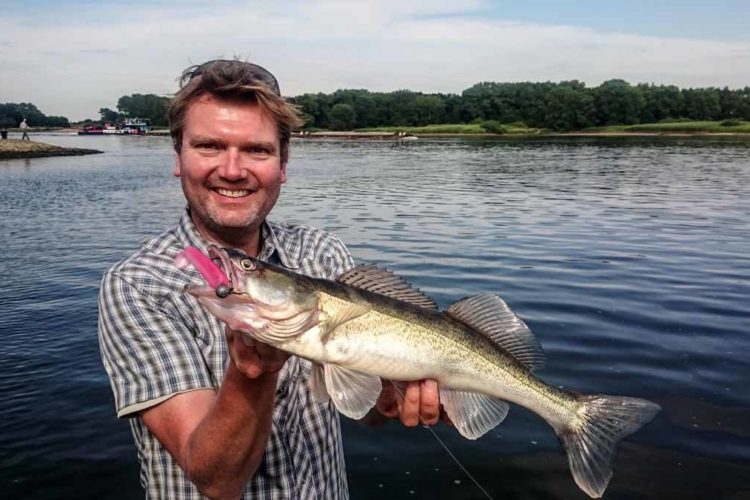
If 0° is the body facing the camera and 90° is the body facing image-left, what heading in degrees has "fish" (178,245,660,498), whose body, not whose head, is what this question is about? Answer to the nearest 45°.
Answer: approximately 90°

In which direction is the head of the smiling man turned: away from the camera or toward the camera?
toward the camera
